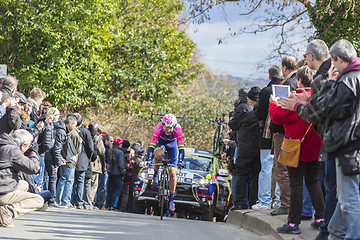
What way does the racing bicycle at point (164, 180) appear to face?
toward the camera

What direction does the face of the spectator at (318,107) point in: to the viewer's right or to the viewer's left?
to the viewer's left

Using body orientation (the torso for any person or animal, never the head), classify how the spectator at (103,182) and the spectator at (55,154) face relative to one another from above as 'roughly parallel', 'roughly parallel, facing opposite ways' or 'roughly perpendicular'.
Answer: roughly parallel

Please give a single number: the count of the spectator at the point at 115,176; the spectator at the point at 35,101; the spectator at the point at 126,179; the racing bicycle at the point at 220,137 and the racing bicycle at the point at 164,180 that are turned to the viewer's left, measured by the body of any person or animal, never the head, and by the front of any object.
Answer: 0

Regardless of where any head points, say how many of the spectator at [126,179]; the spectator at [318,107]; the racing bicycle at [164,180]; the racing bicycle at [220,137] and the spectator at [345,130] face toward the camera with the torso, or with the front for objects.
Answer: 2

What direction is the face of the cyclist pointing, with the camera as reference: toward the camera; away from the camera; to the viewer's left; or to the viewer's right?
toward the camera

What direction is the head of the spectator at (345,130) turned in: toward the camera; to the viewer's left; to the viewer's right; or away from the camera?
to the viewer's left

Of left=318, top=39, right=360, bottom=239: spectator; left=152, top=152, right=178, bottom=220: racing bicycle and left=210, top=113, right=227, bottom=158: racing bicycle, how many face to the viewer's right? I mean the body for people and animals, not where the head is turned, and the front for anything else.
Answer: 0

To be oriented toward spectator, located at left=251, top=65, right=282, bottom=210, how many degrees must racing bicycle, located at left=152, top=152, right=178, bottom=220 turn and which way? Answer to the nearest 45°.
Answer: approximately 45° to its left

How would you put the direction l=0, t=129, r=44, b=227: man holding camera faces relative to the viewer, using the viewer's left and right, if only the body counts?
facing to the right of the viewer

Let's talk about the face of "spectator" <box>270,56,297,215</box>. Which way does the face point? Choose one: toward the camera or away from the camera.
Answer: away from the camera

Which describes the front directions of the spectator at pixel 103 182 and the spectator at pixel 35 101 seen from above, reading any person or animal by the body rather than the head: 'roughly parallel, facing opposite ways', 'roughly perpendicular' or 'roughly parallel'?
roughly parallel

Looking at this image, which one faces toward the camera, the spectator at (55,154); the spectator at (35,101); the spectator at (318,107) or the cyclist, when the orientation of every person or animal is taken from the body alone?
the cyclist

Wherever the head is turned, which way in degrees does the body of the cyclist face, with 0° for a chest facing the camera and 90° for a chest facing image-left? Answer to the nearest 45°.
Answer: approximately 0°

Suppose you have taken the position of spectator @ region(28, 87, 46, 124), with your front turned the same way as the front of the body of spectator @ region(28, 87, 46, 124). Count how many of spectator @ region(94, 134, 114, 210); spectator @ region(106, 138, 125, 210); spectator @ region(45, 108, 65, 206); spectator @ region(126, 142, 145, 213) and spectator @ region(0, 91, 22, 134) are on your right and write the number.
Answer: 1

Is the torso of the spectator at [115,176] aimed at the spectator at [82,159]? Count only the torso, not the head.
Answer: no

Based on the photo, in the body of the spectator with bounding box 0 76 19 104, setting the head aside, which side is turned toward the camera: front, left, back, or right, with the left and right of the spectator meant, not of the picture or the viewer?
right

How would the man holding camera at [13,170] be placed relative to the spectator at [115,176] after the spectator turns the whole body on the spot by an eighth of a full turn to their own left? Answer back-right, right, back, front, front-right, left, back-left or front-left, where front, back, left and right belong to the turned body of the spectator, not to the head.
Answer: back

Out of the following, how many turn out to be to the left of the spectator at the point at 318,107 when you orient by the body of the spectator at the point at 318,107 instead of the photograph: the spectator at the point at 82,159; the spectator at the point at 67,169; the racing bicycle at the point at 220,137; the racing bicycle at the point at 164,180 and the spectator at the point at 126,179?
0
